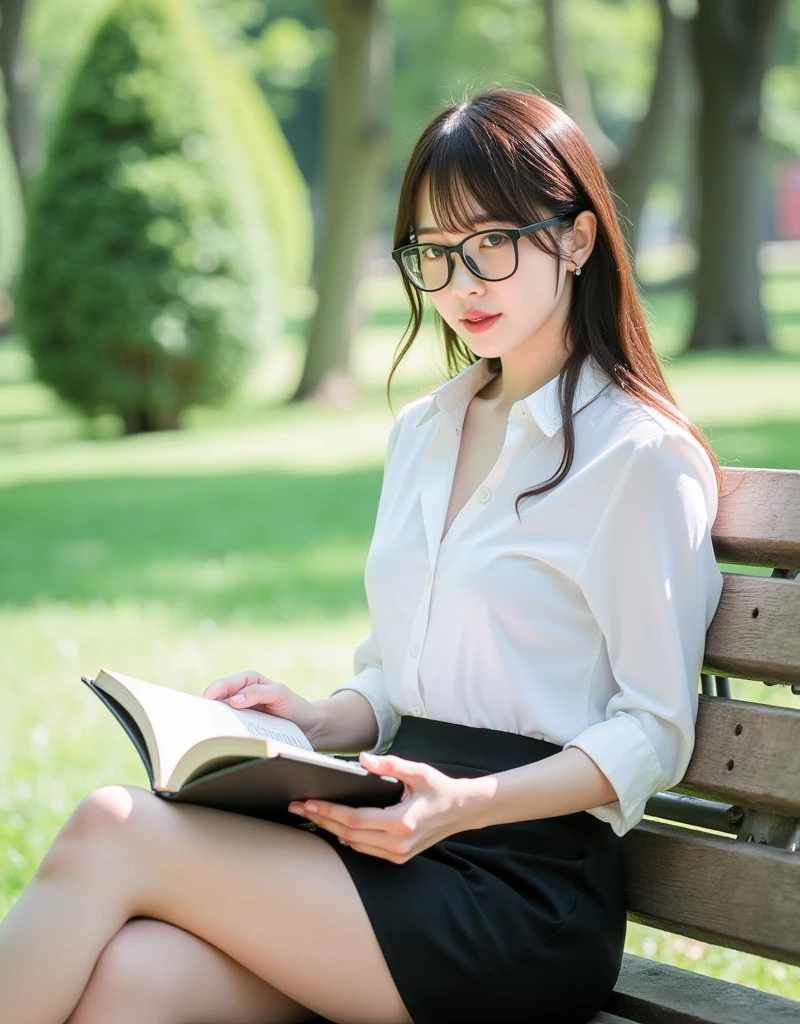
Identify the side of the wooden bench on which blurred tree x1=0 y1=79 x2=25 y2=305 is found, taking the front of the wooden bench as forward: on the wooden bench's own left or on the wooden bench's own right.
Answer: on the wooden bench's own right

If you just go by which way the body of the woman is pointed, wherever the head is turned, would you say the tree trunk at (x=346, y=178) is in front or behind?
behind

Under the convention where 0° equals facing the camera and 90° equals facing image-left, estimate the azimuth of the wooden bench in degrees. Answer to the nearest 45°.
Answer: approximately 45°

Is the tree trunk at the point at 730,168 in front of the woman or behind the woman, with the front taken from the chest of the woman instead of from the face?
behind

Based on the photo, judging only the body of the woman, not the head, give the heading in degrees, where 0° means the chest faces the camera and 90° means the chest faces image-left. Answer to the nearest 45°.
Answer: approximately 45°

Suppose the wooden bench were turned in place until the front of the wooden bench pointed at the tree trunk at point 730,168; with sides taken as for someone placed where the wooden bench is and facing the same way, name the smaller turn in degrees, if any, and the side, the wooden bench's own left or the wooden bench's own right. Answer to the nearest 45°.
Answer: approximately 135° to the wooden bench's own right

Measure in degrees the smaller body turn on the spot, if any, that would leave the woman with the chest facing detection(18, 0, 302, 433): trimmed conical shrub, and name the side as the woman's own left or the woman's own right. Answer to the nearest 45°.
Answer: approximately 135° to the woman's own right
